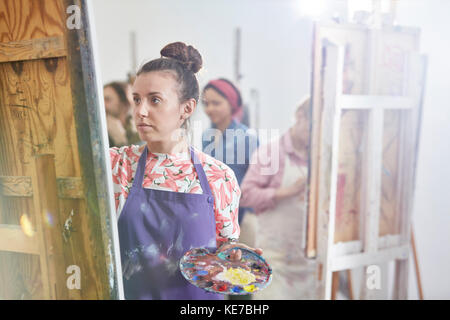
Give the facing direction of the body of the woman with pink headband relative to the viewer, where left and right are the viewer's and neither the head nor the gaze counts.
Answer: facing the viewer and to the left of the viewer

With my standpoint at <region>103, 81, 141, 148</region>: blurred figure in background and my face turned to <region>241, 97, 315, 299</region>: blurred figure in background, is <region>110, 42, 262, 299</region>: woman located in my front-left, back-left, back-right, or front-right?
front-right

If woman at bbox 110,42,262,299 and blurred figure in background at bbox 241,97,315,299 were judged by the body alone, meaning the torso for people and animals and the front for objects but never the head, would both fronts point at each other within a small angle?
no

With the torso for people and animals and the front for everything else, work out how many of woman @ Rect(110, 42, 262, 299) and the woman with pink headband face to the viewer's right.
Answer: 0

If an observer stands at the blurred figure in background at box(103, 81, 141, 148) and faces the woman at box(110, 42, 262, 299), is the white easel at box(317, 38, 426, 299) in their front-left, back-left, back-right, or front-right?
front-left
